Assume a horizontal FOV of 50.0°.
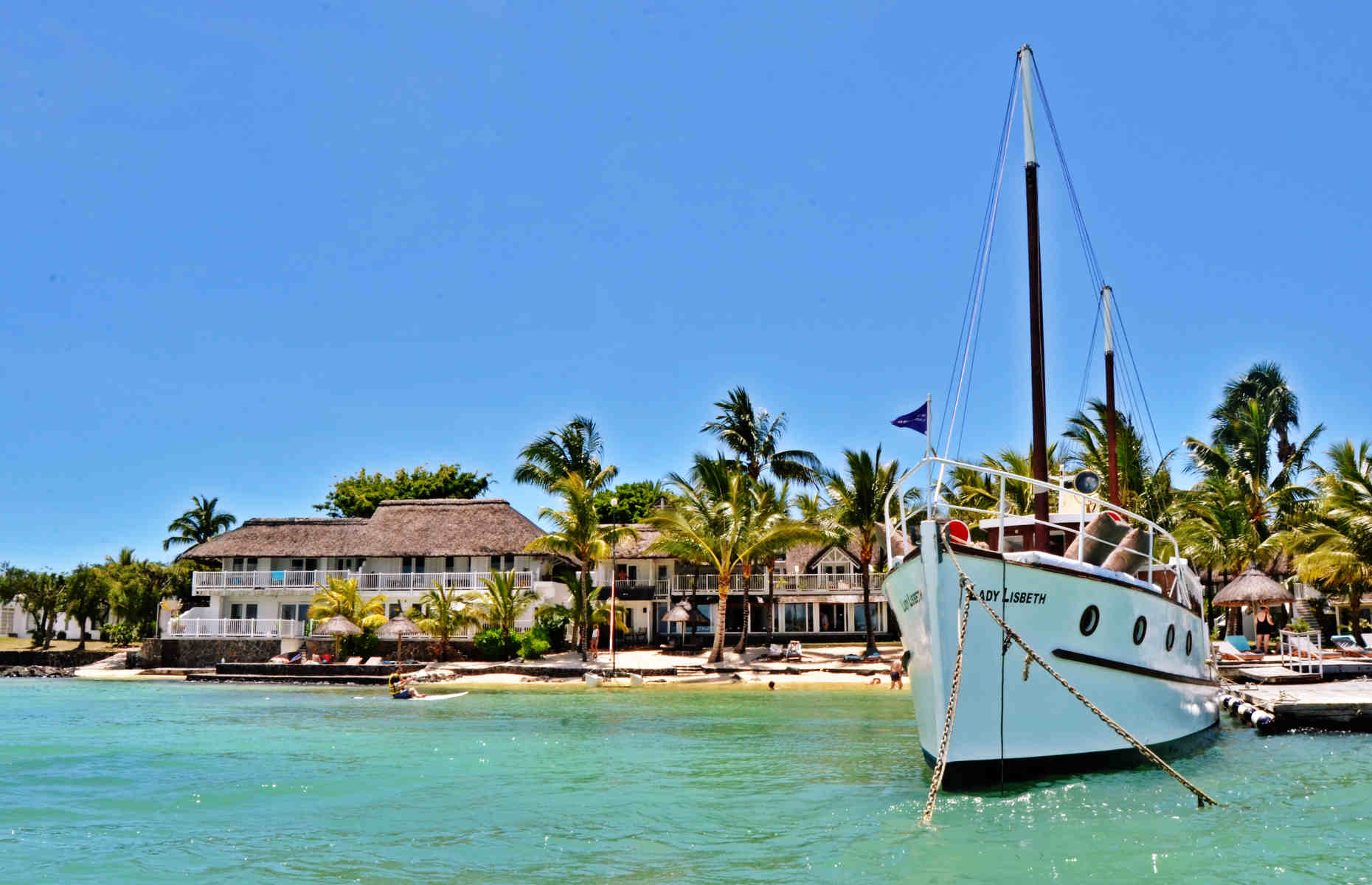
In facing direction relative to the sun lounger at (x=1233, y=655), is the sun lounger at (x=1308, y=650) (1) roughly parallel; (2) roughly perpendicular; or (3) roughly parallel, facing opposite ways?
roughly parallel

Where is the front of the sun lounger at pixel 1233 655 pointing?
to the viewer's right

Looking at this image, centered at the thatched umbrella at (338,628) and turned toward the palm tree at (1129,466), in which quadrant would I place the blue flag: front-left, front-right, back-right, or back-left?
front-right

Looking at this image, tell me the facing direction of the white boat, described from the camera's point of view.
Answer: facing the viewer and to the left of the viewer

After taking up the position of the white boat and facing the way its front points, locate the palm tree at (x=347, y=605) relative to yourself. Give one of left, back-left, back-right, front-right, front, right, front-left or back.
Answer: right

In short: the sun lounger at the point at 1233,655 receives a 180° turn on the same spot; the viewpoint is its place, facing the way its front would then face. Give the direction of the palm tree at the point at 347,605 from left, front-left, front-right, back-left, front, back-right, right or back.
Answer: front

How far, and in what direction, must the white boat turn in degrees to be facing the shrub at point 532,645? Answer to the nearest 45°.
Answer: approximately 90° to its right
